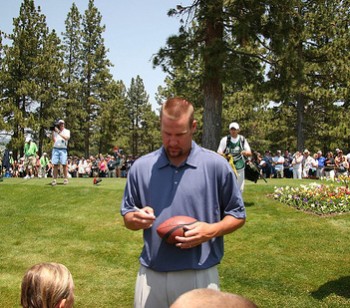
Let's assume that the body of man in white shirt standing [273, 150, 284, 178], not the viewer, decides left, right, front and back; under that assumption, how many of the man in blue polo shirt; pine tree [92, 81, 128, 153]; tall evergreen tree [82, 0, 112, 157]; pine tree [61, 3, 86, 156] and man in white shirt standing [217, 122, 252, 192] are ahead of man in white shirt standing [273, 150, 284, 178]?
2

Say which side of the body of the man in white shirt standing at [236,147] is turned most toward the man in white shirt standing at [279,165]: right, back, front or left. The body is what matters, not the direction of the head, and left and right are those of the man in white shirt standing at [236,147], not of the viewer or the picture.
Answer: back

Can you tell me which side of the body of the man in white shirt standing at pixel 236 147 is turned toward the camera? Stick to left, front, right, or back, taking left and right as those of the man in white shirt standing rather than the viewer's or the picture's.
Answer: front

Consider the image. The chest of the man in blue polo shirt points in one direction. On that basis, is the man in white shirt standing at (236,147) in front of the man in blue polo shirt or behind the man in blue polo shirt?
behind

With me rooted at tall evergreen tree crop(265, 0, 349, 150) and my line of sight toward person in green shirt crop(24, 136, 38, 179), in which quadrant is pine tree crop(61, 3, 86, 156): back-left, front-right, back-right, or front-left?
front-right

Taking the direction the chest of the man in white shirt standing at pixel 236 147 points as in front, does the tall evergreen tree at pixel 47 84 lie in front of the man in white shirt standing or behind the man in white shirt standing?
behind

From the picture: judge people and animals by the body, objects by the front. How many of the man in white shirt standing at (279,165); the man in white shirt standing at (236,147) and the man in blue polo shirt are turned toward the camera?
3

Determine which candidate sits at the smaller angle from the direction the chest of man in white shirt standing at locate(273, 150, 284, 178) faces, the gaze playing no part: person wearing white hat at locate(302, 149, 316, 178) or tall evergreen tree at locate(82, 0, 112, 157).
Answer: the person wearing white hat

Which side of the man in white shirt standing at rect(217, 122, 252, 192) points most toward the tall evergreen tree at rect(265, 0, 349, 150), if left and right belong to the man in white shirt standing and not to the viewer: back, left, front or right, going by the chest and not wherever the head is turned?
back

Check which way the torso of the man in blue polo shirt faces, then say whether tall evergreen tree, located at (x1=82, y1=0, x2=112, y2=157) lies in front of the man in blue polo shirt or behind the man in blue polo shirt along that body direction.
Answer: behind

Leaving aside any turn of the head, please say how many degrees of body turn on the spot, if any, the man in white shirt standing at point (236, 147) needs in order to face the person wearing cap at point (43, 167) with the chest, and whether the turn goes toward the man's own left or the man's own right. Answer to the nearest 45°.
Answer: approximately 135° to the man's own right

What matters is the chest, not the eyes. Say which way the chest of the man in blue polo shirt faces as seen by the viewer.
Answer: toward the camera
